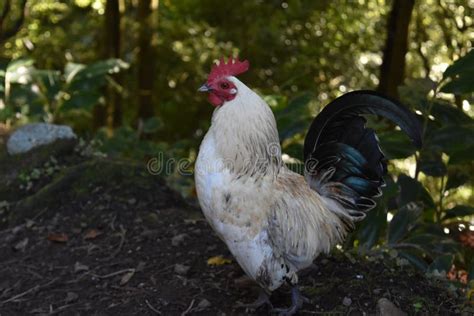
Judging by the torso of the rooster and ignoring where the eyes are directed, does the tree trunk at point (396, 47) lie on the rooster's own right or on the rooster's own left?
on the rooster's own right

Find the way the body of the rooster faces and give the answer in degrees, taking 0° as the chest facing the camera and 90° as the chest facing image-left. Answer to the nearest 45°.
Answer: approximately 90°

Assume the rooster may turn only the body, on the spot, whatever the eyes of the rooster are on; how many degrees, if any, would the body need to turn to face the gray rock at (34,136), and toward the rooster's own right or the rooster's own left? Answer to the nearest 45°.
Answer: approximately 45° to the rooster's own right

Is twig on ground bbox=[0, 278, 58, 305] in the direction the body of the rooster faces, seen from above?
yes

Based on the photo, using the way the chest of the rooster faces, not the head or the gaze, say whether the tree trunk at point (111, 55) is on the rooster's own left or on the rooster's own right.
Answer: on the rooster's own right

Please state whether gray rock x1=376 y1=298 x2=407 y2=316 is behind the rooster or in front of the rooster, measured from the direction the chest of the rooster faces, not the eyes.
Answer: behind

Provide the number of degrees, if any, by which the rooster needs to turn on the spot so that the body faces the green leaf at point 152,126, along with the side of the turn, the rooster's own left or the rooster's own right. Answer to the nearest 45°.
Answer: approximately 45° to the rooster's own right

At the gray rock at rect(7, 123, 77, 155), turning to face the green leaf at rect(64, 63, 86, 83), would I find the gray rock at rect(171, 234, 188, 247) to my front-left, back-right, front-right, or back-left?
back-right
